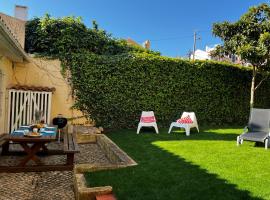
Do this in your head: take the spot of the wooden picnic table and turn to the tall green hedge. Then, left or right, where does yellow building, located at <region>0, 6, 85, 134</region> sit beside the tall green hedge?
left

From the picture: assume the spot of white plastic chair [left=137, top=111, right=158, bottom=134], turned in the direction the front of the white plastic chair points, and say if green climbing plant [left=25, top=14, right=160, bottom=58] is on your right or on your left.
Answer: on your right

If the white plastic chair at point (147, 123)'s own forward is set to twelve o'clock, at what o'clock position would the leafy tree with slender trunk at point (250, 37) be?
The leafy tree with slender trunk is roughly at 8 o'clock from the white plastic chair.

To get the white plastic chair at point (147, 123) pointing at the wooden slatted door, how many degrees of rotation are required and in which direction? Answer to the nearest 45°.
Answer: approximately 90° to its right

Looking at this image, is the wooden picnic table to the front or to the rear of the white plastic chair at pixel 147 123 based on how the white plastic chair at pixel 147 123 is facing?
to the front

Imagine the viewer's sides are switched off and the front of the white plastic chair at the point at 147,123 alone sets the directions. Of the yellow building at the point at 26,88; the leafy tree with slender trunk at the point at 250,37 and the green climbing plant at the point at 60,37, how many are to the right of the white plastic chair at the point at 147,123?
2

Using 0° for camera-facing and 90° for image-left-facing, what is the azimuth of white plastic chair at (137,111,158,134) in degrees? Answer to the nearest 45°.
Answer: approximately 0°

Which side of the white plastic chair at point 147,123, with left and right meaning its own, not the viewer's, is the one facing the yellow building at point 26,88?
right

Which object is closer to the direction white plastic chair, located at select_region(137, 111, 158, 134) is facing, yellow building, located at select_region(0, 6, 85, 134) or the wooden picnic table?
the wooden picnic table

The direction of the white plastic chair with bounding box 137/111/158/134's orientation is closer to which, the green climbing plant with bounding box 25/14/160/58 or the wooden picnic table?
the wooden picnic table

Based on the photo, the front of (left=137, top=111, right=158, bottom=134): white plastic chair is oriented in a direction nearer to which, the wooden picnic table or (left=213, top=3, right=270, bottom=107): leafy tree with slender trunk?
the wooden picnic table
